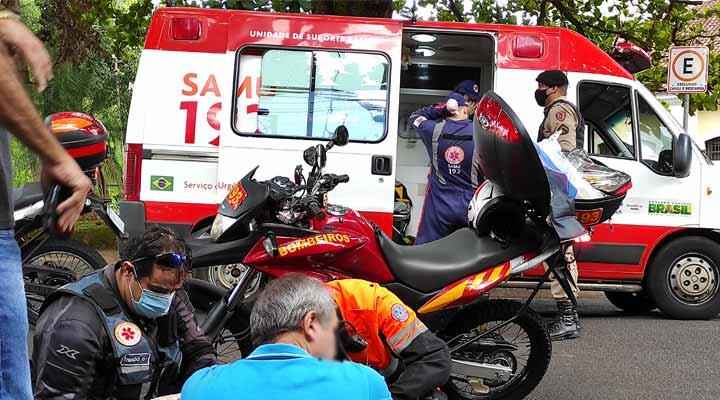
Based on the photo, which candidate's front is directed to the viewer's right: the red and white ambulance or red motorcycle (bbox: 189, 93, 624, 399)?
the red and white ambulance

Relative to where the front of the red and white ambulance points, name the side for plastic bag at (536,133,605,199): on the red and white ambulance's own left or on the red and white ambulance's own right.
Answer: on the red and white ambulance's own right

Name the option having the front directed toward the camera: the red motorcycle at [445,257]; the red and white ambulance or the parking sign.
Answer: the parking sign

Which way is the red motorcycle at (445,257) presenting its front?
to the viewer's left

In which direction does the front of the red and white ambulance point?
to the viewer's right

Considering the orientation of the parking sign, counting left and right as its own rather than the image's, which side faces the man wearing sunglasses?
front

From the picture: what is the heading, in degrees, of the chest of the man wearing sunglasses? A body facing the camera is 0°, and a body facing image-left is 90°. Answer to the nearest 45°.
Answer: approximately 315°

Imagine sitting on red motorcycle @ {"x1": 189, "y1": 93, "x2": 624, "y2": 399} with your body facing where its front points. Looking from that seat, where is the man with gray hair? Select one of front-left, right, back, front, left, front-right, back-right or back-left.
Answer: left

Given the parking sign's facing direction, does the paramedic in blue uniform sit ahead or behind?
ahead

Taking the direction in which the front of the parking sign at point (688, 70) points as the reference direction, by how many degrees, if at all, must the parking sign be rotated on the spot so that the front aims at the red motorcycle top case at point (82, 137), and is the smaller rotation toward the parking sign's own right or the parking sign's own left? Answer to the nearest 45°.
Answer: approximately 45° to the parking sign's own right

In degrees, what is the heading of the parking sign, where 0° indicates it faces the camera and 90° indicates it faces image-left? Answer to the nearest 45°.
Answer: approximately 0°

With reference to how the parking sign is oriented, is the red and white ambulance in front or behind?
in front

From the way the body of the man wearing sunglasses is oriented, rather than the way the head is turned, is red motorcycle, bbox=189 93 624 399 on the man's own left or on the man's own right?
on the man's own left

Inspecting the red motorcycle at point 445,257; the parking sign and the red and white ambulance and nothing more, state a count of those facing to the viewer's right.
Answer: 1
